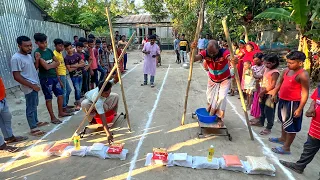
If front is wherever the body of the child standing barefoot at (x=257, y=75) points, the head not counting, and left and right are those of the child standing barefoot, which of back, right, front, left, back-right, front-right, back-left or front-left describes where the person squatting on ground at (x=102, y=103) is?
front-left

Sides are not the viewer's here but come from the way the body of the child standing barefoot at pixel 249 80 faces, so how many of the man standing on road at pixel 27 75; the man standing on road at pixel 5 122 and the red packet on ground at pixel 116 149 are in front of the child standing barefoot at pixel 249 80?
3

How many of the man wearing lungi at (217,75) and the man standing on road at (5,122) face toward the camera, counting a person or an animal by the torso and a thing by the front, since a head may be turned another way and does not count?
1

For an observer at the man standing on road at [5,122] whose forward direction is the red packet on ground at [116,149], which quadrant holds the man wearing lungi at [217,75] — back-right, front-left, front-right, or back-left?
front-left

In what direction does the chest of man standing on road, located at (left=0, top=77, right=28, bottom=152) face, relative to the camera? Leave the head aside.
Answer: to the viewer's right

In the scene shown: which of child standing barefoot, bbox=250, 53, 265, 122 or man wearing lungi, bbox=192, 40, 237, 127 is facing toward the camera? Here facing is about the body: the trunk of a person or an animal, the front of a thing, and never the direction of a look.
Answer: the man wearing lungi

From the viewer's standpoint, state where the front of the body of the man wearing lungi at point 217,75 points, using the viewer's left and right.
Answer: facing the viewer

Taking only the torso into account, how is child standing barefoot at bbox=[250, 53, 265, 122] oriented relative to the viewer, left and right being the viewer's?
facing to the left of the viewer

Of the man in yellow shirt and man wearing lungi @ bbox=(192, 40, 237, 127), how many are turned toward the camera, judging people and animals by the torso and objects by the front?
1

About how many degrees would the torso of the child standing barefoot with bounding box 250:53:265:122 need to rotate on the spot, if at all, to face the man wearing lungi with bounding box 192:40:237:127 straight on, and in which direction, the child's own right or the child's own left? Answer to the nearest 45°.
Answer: approximately 45° to the child's own left

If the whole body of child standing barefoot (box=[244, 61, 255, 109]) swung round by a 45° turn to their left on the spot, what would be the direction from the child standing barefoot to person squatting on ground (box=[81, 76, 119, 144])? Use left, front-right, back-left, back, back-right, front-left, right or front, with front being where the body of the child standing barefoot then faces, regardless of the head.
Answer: front-right

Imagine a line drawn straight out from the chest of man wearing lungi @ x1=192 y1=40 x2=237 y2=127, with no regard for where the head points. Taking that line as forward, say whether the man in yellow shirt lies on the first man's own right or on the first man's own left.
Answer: on the first man's own right

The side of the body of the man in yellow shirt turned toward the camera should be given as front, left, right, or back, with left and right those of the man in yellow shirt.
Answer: right
